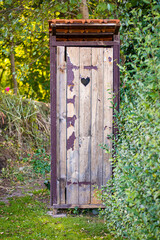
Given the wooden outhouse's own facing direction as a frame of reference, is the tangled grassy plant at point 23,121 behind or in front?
behind

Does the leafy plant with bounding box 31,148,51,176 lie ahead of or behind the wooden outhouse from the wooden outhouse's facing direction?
behind

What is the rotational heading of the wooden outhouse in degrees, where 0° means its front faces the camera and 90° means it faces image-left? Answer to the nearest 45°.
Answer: approximately 0°
